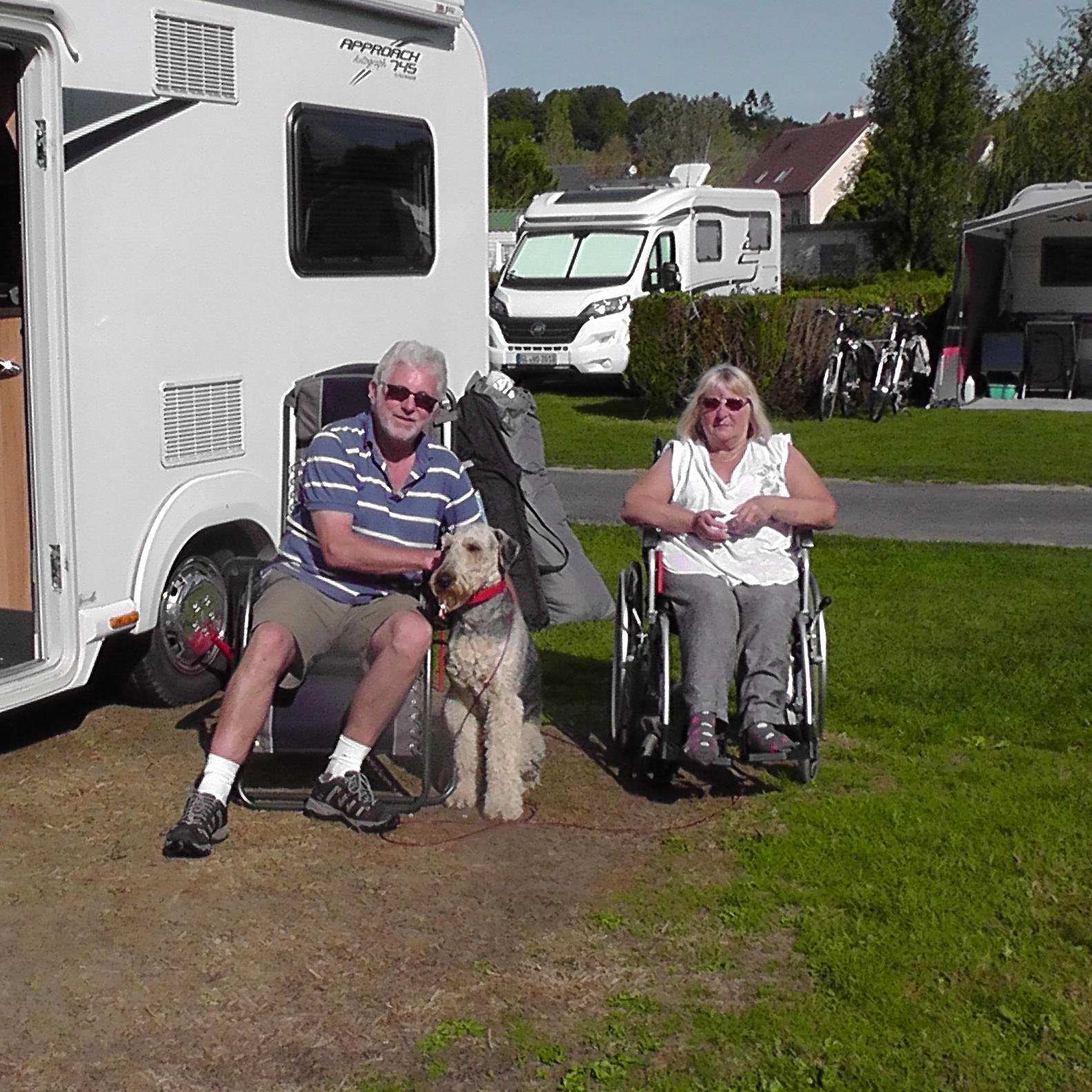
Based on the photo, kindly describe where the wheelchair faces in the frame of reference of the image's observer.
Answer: facing the viewer

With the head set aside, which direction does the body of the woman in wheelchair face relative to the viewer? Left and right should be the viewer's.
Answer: facing the viewer

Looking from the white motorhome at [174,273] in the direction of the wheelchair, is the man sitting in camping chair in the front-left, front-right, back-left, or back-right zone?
front-right

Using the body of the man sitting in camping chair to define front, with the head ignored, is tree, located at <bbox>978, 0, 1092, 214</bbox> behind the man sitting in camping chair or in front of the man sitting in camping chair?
behind

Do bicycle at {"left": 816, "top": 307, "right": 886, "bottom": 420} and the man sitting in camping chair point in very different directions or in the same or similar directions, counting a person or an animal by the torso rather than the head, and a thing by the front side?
same or similar directions

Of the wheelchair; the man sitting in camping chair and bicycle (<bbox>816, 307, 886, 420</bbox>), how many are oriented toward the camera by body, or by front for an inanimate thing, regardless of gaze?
3

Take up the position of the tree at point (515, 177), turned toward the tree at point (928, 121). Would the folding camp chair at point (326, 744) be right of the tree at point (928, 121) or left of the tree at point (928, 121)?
right

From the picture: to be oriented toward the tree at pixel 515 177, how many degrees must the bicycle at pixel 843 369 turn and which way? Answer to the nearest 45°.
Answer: approximately 180°

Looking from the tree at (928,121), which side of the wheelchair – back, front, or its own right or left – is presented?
back

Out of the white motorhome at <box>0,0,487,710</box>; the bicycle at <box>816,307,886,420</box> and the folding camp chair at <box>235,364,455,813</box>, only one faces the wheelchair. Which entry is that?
the bicycle

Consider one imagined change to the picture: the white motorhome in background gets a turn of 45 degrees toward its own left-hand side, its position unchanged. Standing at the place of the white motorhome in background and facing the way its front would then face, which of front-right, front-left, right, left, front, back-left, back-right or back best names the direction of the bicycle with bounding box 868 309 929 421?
front-left

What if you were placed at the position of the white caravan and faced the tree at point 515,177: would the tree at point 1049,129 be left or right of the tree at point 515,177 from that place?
right

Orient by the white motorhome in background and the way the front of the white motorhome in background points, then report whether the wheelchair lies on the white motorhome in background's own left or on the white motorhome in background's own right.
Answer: on the white motorhome in background's own left

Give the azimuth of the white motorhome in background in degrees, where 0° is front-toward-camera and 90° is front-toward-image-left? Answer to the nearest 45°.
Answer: approximately 45°

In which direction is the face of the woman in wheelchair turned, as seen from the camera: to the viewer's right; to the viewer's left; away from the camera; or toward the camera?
toward the camera

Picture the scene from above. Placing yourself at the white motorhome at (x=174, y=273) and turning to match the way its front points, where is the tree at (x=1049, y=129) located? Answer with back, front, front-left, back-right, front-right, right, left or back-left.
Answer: back

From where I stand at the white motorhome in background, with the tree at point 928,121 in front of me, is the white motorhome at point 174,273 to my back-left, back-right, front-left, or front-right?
back-right
